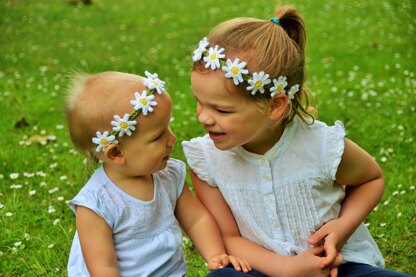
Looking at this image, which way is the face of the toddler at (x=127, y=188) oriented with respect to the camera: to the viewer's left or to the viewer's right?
to the viewer's right

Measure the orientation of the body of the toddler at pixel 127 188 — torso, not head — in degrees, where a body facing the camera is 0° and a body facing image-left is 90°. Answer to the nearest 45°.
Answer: approximately 315°

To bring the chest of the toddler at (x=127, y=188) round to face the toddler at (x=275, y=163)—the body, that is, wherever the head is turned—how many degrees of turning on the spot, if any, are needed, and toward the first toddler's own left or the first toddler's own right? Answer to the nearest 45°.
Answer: approximately 45° to the first toddler's own left
